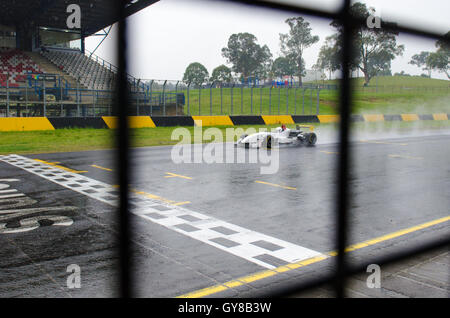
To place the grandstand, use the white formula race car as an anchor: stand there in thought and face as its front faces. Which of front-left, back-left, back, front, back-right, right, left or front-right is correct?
right

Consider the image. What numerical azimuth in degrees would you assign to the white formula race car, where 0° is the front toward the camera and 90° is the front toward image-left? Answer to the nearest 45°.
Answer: approximately 45°

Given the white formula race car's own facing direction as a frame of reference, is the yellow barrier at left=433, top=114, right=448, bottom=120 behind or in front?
behind

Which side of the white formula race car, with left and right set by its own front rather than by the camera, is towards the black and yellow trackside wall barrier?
right

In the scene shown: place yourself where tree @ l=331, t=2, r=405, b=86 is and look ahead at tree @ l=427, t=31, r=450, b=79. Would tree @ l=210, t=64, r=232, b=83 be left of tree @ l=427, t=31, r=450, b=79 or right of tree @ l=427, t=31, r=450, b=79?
left
